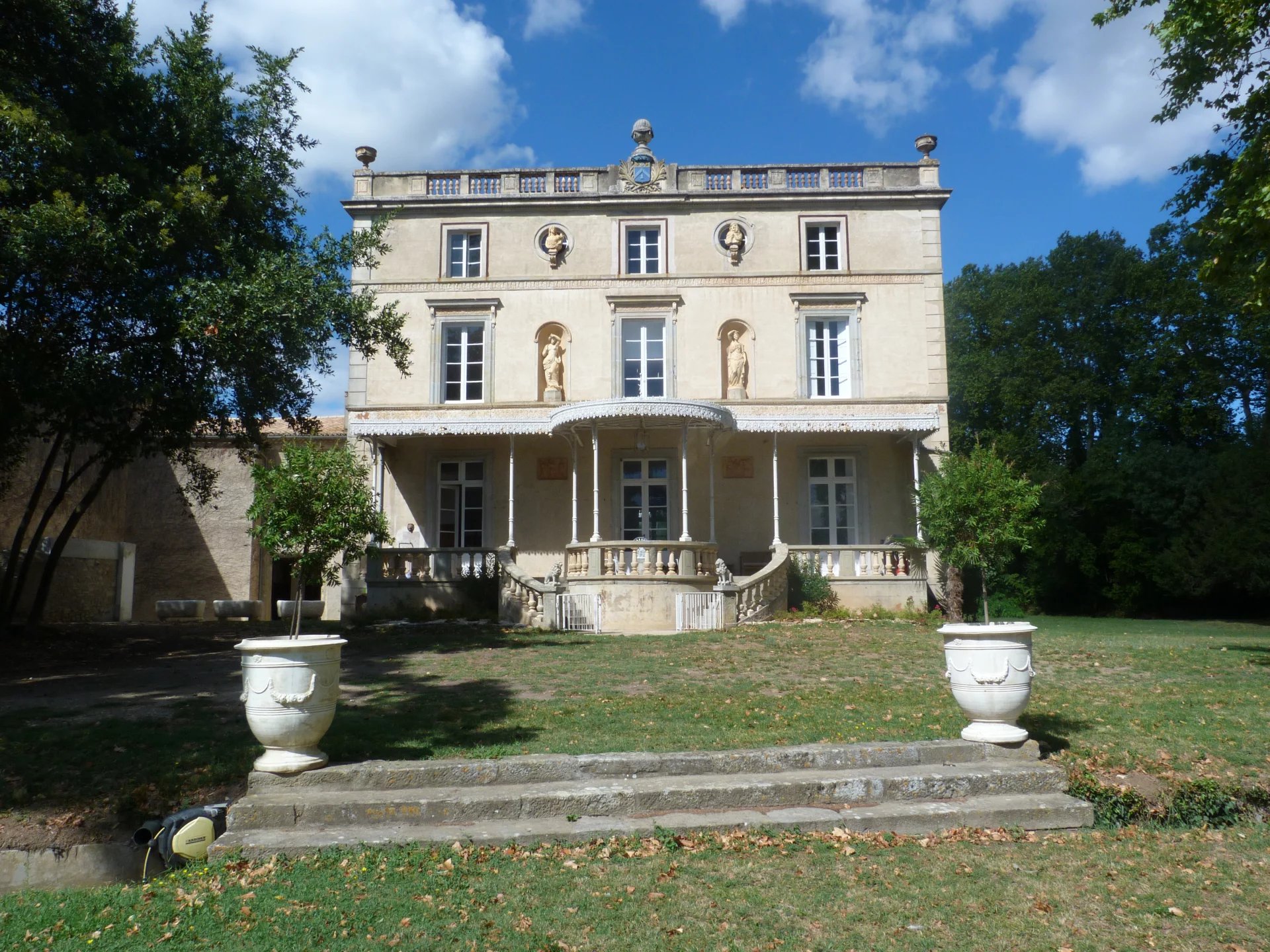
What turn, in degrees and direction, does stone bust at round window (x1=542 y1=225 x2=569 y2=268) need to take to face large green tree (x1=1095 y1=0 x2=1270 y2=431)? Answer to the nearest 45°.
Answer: approximately 45° to its left

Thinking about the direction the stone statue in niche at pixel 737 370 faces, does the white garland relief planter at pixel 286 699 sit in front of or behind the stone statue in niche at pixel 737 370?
in front

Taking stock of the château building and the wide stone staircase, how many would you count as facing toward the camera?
2

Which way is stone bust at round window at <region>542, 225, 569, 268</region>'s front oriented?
toward the camera

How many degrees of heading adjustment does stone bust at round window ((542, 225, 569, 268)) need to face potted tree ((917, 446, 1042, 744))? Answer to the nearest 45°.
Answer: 0° — it already faces it

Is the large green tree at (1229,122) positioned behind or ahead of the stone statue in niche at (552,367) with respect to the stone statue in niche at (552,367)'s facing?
ahead

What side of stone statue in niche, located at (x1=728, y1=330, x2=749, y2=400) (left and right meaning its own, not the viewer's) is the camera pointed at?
front

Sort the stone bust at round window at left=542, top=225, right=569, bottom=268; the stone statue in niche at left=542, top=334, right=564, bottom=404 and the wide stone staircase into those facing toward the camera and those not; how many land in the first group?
3

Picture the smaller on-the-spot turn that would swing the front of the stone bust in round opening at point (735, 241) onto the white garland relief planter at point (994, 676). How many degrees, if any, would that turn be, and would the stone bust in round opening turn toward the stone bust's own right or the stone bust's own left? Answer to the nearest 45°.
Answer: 0° — it already faces it

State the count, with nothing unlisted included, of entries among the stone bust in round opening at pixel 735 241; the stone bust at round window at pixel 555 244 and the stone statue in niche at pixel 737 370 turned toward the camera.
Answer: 3

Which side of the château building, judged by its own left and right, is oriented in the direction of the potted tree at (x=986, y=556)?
front

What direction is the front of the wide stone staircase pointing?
toward the camera
